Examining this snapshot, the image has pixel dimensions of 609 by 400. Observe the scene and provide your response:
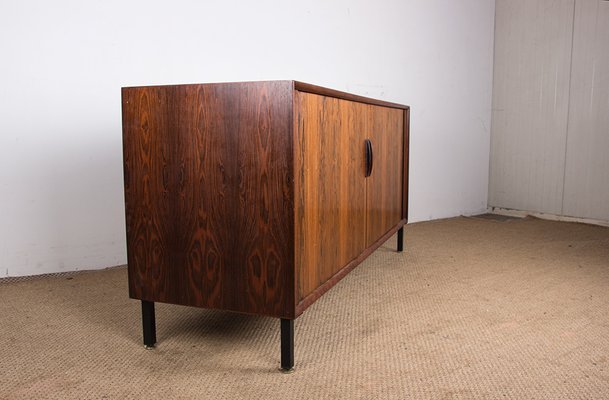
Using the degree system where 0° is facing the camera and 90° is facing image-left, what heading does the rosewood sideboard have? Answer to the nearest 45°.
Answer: approximately 270°
